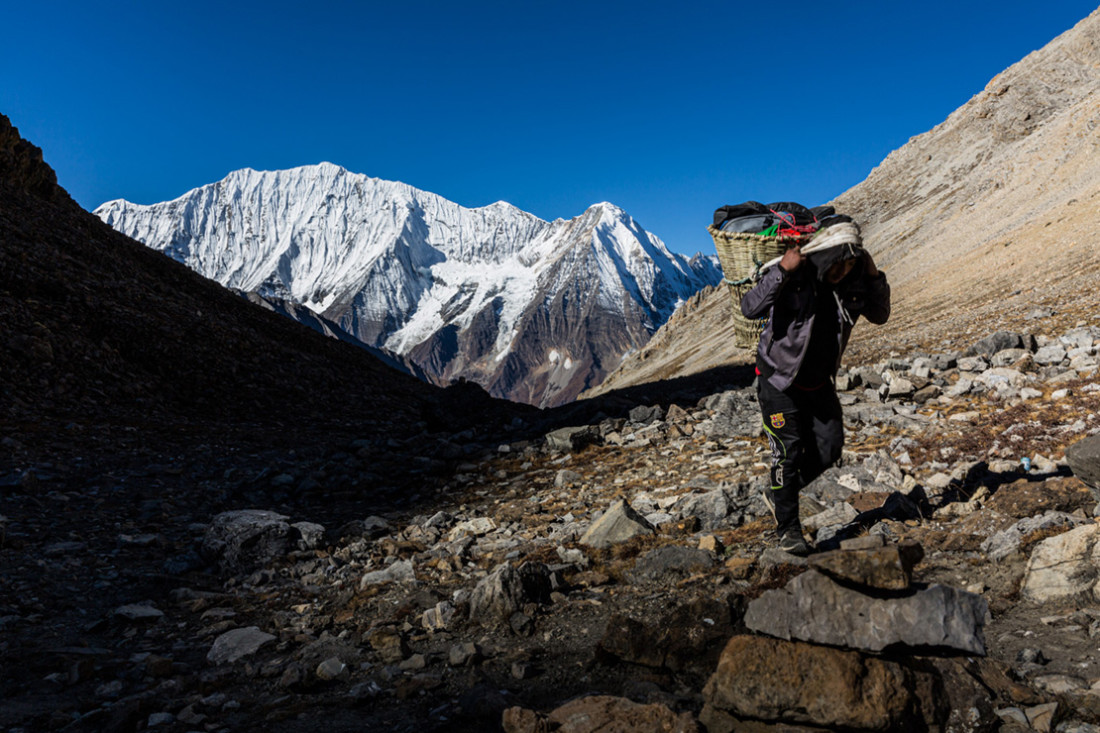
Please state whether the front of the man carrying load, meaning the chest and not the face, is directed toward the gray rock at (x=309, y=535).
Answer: no

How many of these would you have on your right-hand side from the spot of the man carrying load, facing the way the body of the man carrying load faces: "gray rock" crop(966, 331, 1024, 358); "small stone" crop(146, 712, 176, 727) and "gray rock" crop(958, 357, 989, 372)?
1

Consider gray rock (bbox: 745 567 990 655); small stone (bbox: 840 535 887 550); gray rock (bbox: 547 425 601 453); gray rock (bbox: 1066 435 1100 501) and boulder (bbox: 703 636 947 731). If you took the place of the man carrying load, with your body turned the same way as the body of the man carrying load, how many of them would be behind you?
1

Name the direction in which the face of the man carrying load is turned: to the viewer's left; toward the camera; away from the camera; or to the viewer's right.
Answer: toward the camera

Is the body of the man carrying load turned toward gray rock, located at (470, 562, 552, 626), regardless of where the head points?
no

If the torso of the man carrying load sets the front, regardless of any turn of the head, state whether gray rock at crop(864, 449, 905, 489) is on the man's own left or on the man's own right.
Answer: on the man's own left

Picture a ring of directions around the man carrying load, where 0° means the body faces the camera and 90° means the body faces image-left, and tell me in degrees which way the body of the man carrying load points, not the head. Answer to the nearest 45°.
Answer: approximately 315°

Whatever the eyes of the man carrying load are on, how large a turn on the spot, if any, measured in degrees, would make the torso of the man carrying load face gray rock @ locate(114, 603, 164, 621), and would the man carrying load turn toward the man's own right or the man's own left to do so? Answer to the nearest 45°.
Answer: approximately 135° to the man's own right

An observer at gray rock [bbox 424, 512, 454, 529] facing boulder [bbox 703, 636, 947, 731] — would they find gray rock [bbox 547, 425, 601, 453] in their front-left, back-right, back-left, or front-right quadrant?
back-left

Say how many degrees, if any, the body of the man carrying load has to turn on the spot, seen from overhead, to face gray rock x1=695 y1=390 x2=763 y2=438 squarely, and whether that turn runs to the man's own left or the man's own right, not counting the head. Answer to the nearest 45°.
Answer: approximately 135° to the man's own left

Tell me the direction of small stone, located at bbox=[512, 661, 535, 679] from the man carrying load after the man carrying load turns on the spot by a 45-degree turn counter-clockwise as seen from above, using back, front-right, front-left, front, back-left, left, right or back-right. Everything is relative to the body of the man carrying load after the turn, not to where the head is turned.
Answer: back-right

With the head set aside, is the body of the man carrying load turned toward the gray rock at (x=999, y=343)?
no

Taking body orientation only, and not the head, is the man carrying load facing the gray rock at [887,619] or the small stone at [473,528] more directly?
the gray rock

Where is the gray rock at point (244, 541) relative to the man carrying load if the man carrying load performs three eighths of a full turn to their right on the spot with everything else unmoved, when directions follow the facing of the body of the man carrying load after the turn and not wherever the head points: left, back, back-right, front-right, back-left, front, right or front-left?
front

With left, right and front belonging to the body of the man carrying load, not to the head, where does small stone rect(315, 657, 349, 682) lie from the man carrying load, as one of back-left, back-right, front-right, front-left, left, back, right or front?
right
